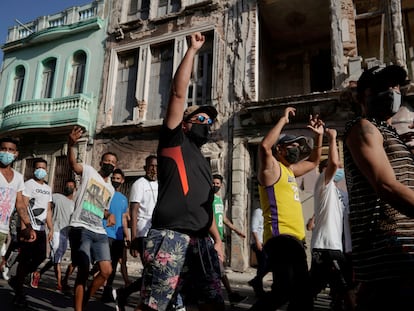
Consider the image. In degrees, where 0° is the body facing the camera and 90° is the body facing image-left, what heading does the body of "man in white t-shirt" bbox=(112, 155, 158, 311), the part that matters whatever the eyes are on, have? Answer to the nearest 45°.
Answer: approximately 315°

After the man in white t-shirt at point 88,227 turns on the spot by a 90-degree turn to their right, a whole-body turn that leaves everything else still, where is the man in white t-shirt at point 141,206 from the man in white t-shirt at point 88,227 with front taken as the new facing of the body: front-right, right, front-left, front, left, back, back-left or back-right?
back

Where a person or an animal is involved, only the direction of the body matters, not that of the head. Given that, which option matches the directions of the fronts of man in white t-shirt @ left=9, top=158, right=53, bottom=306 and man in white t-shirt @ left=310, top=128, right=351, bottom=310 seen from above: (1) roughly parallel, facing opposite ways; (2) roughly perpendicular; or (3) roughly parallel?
roughly parallel

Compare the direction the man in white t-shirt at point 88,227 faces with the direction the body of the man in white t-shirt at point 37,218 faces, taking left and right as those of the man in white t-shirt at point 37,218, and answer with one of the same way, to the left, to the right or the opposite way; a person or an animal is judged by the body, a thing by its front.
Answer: the same way

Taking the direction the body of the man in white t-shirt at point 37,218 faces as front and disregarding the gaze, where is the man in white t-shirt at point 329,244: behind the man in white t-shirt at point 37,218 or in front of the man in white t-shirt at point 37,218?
in front

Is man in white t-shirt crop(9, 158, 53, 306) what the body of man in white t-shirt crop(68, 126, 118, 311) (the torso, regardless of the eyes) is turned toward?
no

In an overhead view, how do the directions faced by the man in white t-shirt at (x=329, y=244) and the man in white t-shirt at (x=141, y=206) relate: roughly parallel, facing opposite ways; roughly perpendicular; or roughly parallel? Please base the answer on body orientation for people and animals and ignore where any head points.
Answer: roughly parallel

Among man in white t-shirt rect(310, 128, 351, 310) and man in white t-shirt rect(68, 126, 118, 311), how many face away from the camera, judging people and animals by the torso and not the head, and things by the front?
0

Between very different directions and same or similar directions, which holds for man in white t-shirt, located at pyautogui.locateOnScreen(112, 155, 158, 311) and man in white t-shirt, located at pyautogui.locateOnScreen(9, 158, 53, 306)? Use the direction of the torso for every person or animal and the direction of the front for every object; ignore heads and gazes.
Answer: same or similar directions

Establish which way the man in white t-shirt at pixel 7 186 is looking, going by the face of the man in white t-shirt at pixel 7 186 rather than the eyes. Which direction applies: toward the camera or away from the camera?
toward the camera

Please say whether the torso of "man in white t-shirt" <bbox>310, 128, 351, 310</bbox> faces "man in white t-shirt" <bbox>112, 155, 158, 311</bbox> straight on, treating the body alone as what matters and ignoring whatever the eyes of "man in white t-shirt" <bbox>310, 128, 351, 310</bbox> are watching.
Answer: no

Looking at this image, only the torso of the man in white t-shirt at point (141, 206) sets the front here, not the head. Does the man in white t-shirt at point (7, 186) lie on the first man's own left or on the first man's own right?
on the first man's own right
